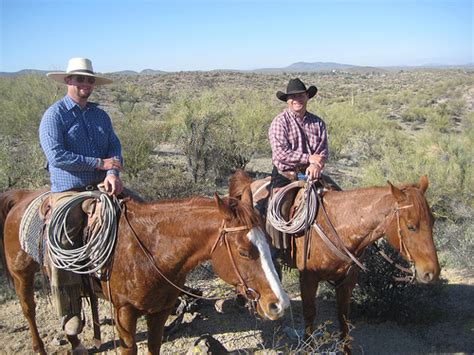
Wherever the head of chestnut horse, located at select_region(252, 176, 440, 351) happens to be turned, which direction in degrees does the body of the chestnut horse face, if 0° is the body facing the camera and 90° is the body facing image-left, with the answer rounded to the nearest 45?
approximately 315°

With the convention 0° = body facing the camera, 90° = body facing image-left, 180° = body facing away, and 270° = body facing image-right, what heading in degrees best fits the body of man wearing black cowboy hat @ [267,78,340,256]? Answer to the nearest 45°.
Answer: approximately 315°

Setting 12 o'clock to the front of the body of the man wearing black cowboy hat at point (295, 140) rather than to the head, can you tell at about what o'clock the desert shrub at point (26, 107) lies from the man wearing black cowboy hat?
The desert shrub is roughly at 6 o'clock from the man wearing black cowboy hat.

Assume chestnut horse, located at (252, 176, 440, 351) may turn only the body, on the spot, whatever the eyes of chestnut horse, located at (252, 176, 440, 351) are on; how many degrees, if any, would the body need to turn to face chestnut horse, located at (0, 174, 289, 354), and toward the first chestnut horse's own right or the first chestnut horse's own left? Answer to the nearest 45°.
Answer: approximately 90° to the first chestnut horse's own right

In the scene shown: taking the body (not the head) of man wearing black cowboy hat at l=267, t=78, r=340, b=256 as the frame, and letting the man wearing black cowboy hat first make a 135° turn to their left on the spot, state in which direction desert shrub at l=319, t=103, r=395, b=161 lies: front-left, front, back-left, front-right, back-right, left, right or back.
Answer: front

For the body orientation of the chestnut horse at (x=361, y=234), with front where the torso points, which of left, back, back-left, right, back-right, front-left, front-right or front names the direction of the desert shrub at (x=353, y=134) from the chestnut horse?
back-left

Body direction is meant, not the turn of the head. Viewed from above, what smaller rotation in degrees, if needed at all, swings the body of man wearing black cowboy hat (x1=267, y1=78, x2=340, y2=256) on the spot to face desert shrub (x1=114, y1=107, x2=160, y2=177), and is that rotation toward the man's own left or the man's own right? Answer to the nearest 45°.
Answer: approximately 180°

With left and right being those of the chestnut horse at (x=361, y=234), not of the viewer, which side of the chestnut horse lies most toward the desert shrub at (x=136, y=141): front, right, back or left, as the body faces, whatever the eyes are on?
back

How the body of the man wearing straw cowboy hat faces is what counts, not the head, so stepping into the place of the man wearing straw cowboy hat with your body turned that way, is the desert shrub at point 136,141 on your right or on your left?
on your left
